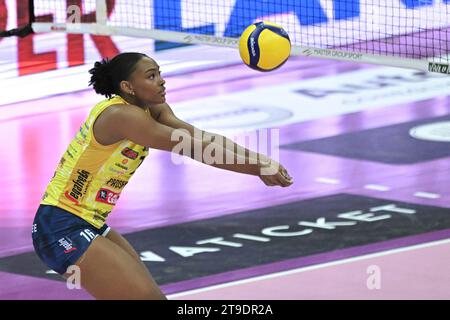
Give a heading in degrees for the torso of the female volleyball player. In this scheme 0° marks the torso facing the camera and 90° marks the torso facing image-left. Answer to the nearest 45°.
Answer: approximately 270°
